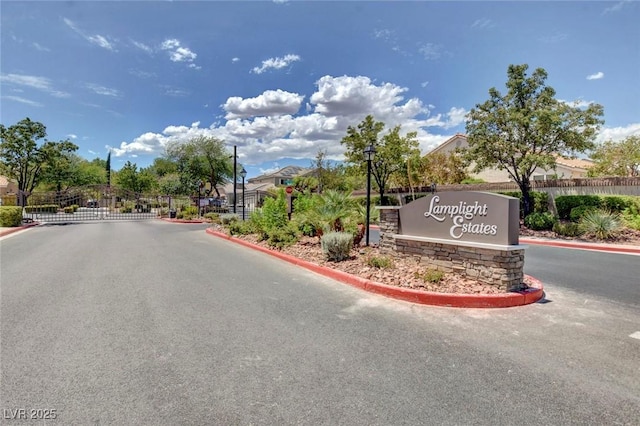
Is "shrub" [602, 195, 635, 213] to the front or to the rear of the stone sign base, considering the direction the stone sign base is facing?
to the rear

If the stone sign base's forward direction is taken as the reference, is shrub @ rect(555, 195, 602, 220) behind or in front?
behind

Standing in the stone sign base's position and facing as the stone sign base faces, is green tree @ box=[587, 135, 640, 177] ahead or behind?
behind

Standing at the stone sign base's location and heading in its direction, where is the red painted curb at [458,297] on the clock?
The red painted curb is roughly at 11 o'clock from the stone sign base.

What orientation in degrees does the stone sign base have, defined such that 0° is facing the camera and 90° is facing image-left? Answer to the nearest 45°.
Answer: approximately 45°

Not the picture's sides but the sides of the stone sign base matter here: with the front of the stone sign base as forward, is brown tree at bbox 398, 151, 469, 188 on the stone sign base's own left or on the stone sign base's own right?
on the stone sign base's own right

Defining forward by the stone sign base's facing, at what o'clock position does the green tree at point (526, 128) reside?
The green tree is roughly at 5 o'clock from the stone sign base.

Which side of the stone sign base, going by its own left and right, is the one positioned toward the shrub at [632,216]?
back

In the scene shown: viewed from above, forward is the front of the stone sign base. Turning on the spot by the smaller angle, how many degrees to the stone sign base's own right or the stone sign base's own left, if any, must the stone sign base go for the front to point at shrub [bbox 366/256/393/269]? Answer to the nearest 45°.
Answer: approximately 45° to the stone sign base's own right

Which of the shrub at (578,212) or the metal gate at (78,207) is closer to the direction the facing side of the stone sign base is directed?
the metal gate

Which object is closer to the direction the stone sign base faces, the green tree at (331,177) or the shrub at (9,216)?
the shrub
